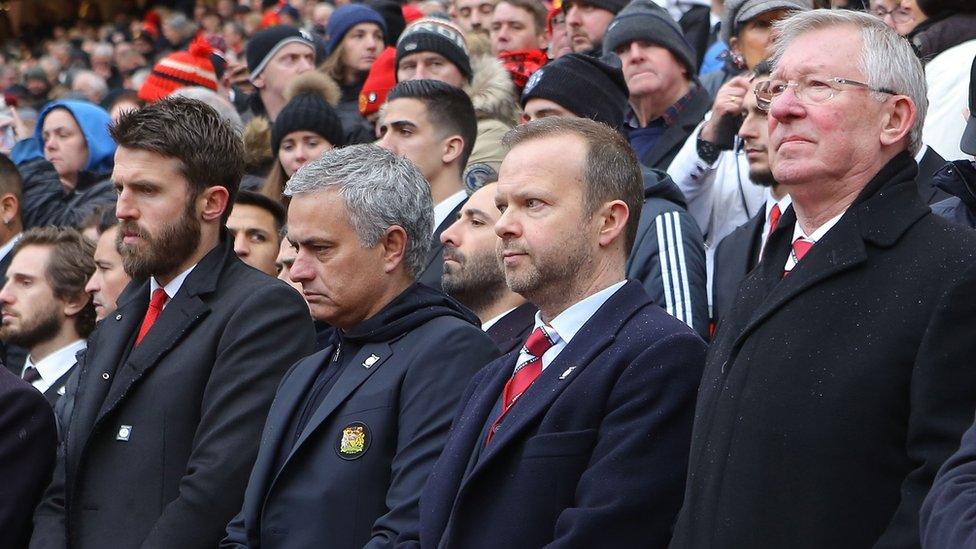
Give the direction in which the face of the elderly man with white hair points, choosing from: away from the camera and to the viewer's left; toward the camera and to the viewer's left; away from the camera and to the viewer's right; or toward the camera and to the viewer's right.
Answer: toward the camera and to the viewer's left

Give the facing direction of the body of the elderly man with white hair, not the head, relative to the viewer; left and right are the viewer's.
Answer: facing the viewer and to the left of the viewer
